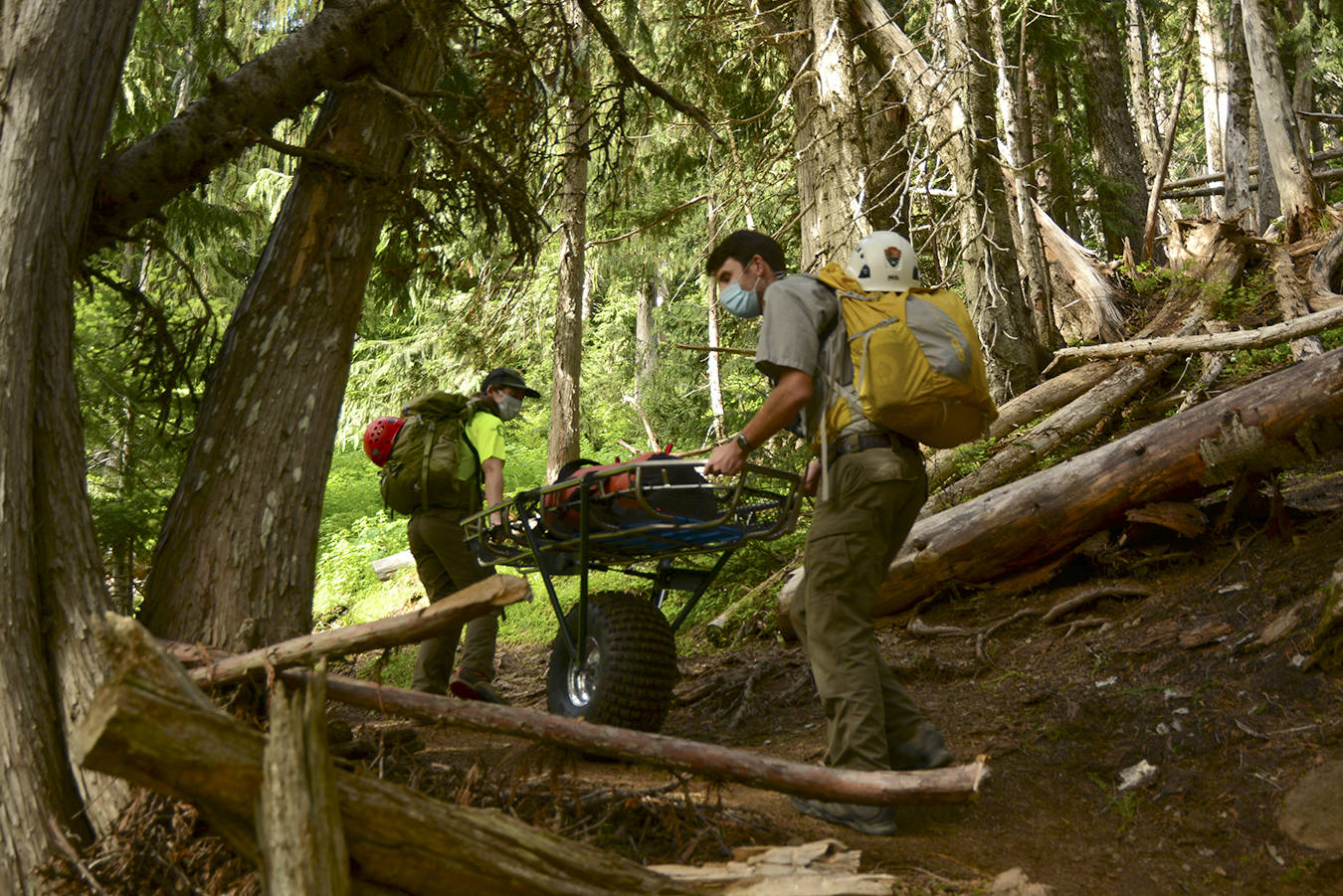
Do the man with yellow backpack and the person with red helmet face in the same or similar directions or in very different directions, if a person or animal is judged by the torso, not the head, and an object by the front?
very different directions

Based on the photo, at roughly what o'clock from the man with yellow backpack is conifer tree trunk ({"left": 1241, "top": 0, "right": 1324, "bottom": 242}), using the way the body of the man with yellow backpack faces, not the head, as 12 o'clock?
The conifer tree trunk is roughly at 4 o'clock from the man with yellow backpack.

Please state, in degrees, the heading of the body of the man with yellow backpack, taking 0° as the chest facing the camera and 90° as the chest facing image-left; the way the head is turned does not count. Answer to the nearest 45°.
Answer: approximately 90°

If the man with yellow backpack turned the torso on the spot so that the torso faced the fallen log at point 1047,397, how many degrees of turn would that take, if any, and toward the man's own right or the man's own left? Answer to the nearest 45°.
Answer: approximately 90° to the man's own right

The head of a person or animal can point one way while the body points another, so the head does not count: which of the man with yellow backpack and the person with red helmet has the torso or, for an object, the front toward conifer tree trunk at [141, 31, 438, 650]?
the man with yellow backpack
